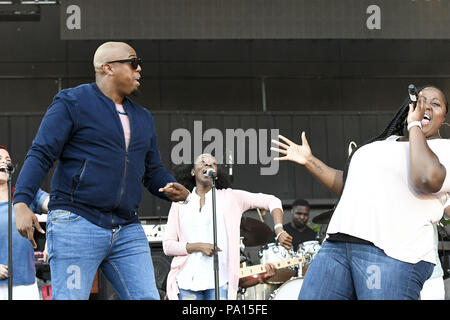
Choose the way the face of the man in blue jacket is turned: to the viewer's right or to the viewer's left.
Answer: to the viewer's right

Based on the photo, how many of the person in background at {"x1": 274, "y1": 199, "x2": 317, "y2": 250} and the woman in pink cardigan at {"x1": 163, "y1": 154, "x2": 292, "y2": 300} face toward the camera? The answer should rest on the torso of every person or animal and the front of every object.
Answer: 2

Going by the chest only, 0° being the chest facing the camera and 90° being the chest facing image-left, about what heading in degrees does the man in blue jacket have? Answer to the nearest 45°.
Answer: approximately 315°

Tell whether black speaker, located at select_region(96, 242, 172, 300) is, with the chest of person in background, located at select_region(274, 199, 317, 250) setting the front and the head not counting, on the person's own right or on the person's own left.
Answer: on the person's own right
